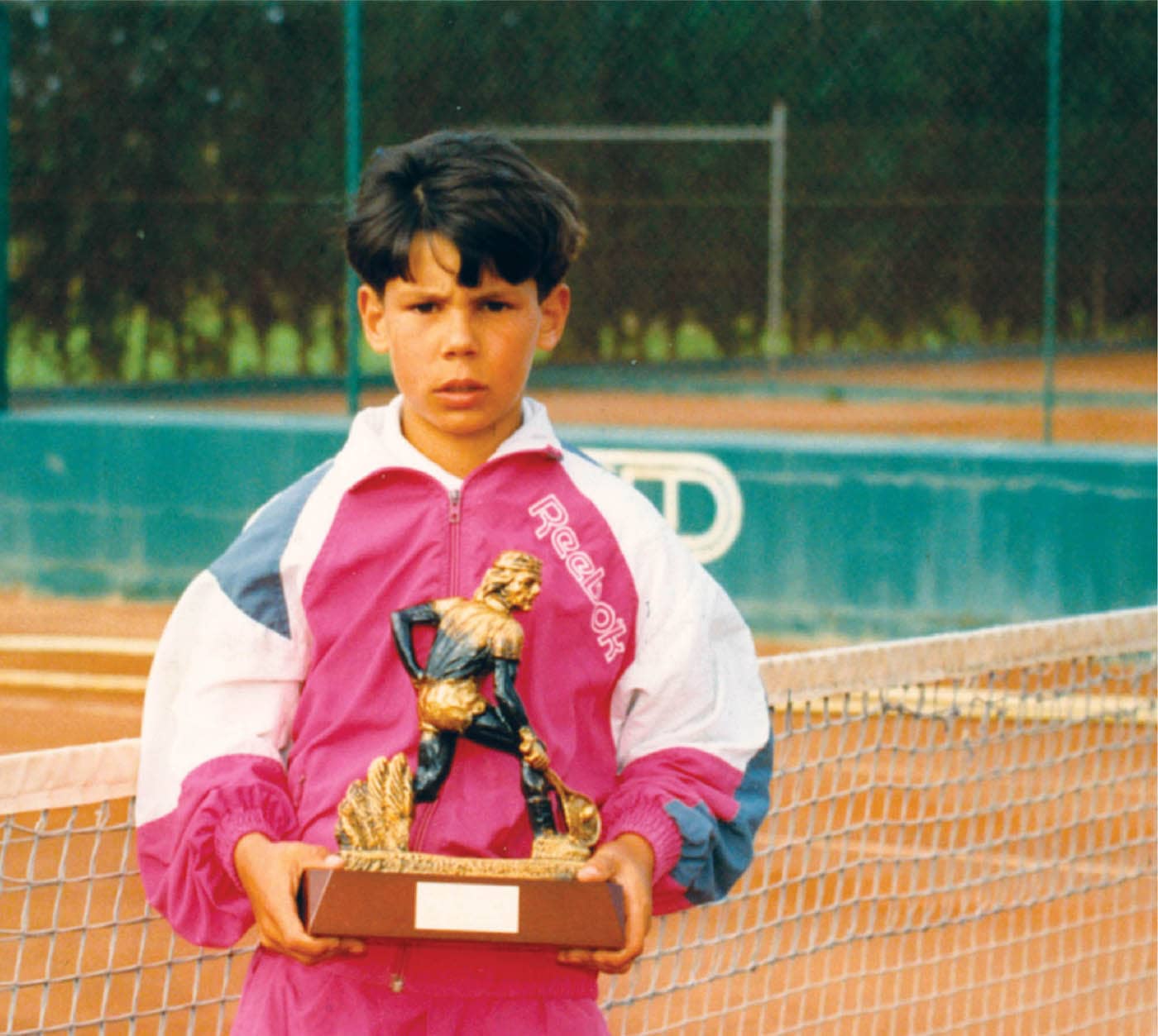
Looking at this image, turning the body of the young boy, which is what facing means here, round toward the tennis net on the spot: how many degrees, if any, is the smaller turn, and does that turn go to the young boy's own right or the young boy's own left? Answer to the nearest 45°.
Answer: approximately 180°

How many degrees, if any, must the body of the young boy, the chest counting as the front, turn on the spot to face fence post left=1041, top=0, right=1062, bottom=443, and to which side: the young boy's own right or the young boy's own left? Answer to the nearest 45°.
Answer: approximately 180°

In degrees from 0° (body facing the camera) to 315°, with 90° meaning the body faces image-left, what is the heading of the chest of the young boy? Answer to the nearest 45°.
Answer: approximately 0°

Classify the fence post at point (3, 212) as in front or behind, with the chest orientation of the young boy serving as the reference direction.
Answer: behind

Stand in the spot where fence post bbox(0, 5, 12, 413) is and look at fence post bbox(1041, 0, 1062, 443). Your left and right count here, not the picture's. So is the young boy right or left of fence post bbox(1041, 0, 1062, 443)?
right
